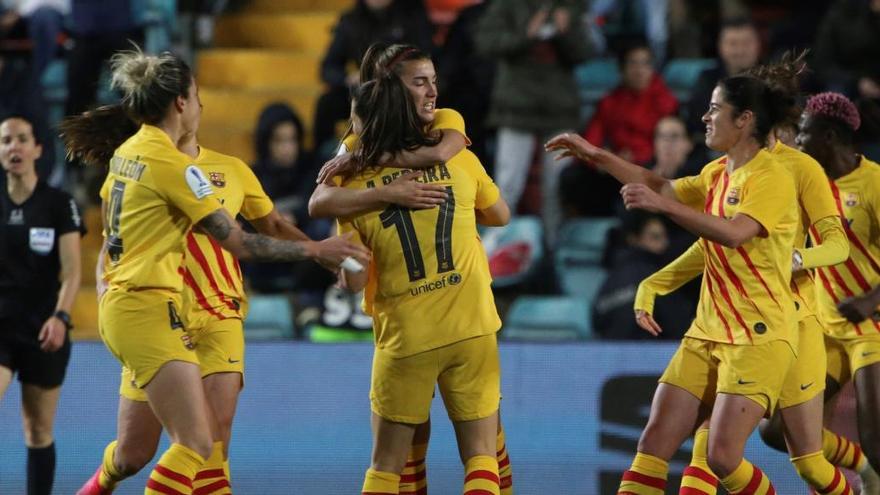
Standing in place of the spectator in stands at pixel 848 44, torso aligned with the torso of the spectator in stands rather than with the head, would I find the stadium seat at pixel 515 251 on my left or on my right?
on my right

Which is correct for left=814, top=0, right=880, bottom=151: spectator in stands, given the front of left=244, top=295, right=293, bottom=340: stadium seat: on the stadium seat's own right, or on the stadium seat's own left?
on the stadium seat's own left

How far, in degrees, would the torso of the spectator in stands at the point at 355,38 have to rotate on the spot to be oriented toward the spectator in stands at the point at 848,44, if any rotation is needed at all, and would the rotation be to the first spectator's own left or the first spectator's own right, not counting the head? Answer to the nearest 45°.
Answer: approximately 90° to the first spectator's own left
